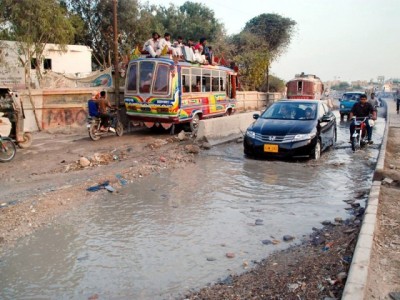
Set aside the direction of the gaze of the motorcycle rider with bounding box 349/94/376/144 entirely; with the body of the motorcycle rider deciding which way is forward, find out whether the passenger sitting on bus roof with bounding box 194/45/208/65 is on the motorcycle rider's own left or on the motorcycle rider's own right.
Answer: on the motorcycle rider's own right

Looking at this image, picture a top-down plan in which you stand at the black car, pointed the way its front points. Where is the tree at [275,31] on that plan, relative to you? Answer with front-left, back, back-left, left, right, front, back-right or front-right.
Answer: back-right

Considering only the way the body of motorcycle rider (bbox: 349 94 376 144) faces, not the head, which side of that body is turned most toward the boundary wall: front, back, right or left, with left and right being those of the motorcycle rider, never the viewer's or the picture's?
right

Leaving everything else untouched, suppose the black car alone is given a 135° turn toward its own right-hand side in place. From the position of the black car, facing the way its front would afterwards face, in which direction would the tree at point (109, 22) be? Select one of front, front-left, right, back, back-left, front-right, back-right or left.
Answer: front-left

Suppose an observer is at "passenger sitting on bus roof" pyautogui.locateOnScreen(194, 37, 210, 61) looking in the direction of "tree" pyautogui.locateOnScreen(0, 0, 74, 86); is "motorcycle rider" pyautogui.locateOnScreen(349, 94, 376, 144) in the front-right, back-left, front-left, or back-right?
back-left
